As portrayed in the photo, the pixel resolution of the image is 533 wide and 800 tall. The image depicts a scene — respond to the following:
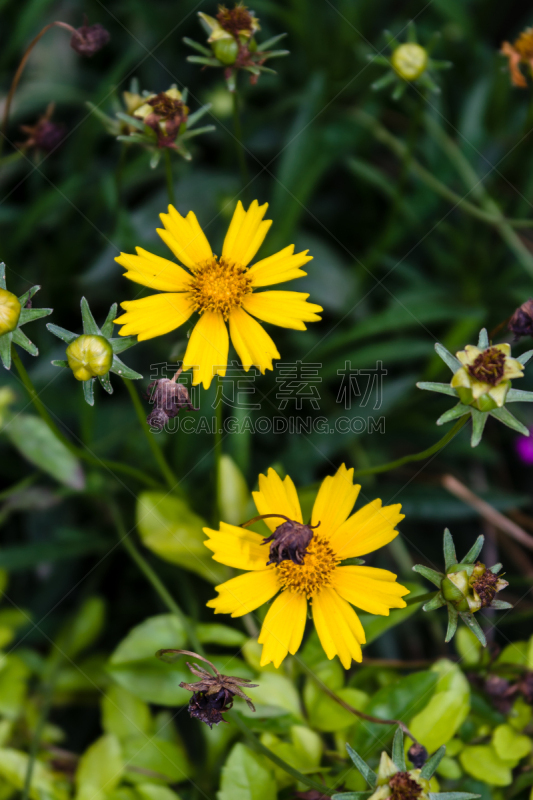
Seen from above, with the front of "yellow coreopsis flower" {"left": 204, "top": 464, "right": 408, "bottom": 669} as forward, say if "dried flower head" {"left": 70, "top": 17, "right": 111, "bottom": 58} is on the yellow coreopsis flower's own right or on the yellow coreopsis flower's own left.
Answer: on the yellow coreopsis flower's own right

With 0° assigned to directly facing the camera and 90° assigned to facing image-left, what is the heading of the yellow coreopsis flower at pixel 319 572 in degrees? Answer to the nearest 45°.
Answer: approximately 0°

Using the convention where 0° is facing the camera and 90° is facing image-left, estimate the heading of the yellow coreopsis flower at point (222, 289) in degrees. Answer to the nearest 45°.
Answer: approximately 0°

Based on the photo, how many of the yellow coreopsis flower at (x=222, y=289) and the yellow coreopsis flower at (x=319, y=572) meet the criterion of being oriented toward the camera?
2
